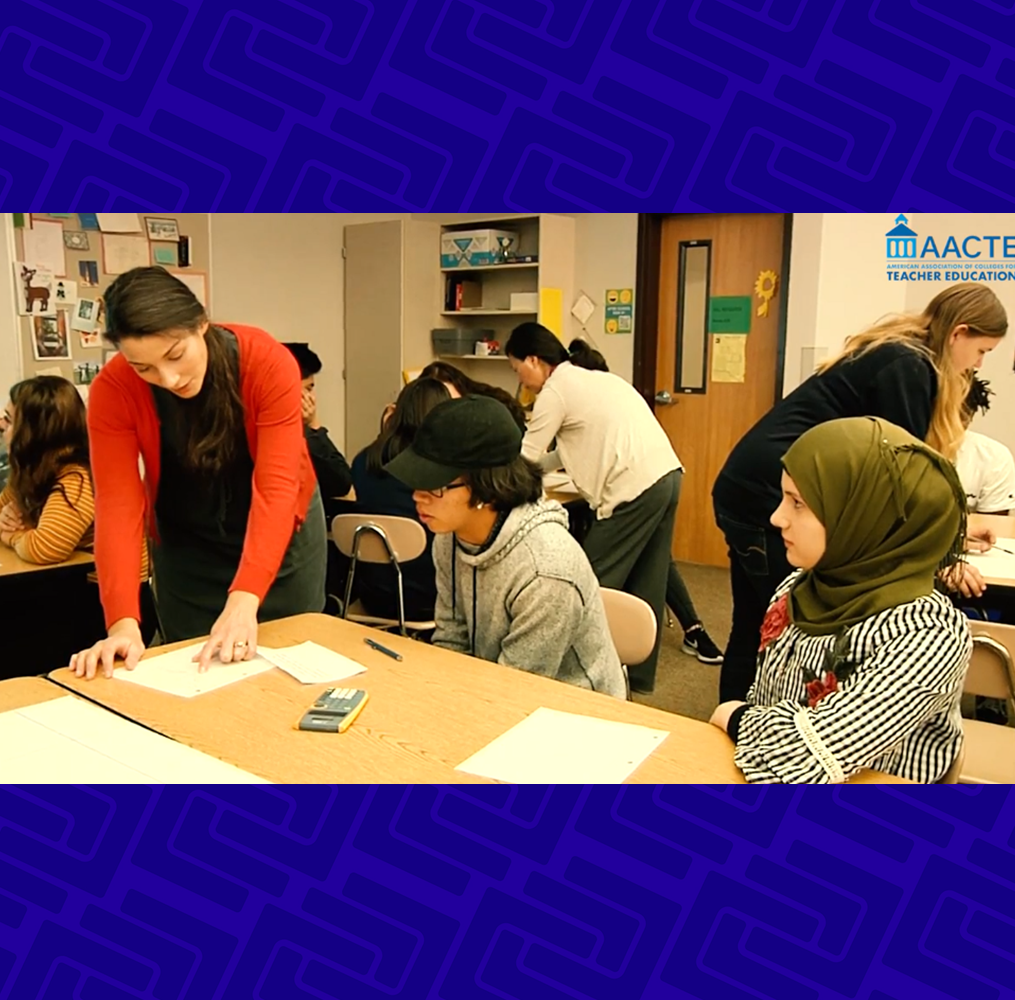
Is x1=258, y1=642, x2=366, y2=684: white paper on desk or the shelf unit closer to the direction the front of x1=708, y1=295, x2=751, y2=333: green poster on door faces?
the white paper on desk

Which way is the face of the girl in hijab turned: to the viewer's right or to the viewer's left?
to the viewer's left

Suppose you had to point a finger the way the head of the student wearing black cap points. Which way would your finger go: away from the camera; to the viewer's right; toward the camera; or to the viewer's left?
to the viewer's left

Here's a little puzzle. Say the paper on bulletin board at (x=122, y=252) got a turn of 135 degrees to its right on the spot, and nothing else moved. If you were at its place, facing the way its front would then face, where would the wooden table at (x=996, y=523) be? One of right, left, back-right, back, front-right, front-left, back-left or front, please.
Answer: back

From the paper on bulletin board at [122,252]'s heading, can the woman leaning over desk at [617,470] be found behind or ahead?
ahead

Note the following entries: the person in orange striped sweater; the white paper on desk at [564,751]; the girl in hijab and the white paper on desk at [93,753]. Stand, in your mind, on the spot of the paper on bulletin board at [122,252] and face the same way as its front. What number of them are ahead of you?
4
